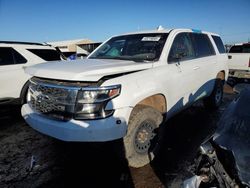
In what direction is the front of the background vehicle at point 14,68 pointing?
to the viewer's left

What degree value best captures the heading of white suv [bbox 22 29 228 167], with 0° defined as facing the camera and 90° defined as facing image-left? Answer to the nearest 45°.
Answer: approximately 45°

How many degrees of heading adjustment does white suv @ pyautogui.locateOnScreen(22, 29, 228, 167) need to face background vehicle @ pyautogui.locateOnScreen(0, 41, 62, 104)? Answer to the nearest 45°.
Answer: approximately 90° to its right

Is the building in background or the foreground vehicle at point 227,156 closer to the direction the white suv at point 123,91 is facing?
the foreground vehicle
